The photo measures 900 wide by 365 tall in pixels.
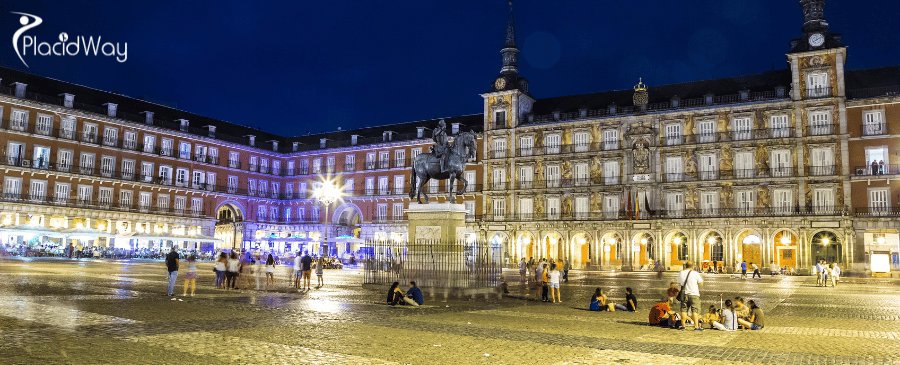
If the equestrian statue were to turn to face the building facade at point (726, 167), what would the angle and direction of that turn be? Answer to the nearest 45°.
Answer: approximately 45° to its left

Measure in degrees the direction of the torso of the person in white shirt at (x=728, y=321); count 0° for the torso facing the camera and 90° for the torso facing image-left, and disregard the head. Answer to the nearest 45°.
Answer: approximately 90°

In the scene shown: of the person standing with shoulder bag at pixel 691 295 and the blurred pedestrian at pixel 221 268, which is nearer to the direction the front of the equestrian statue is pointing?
the person standing with shoulder bag

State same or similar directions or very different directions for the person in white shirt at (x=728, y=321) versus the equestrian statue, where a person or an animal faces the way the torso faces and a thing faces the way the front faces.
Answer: very different directions

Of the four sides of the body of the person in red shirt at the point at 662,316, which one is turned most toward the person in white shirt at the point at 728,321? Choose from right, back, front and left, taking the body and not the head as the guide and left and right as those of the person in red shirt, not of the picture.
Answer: front

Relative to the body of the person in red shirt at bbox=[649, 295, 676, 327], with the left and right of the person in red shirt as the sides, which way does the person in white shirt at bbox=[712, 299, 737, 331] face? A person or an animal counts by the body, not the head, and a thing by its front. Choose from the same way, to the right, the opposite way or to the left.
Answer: the opposite way

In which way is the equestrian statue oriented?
to the viewer's right
